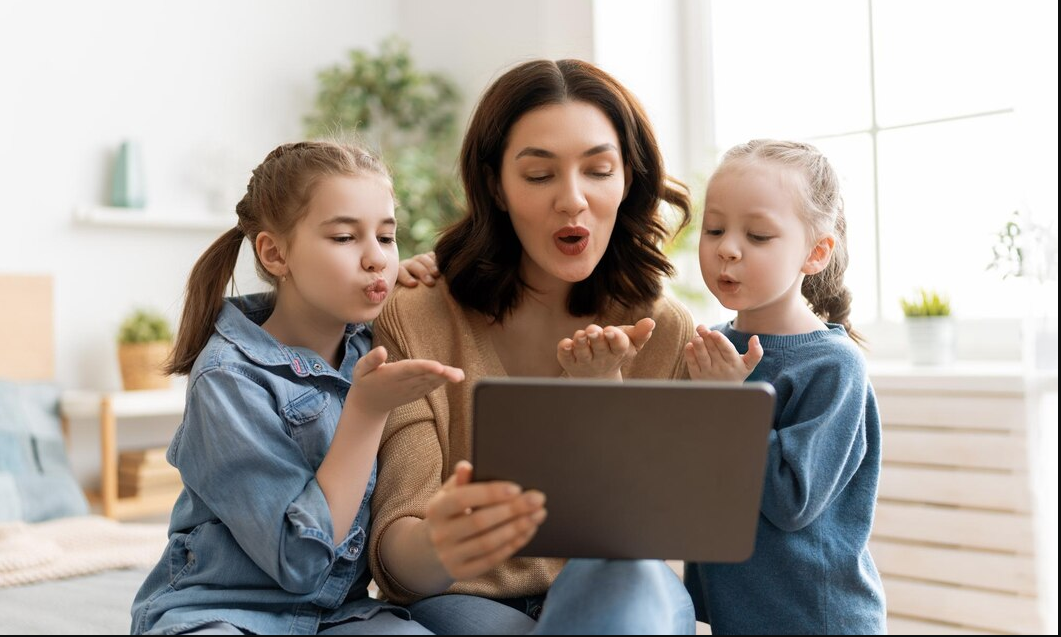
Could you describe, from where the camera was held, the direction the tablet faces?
facing away from the viewer

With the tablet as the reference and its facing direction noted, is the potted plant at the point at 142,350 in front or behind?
in front

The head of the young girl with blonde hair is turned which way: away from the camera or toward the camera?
toward the camera

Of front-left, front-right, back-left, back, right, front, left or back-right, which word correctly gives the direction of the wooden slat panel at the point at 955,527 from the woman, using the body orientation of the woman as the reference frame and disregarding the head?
back-left

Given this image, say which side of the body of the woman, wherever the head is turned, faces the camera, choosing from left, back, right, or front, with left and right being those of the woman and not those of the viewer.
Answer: front

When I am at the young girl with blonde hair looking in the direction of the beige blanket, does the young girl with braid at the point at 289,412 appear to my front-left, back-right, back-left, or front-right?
front-left

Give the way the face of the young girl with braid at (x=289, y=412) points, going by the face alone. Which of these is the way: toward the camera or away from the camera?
toward the camera

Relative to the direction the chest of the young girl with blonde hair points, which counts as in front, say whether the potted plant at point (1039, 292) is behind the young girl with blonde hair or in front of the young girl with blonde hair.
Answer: behind

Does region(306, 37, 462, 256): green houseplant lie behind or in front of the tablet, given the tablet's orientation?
in front

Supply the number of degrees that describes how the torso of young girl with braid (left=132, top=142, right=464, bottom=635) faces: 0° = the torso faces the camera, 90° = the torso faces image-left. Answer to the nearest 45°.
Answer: approximately 315°

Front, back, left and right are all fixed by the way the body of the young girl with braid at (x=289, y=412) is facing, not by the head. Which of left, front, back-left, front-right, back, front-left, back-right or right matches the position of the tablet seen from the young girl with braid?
front

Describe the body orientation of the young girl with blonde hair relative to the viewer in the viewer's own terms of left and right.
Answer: facing the viewer and to the left of the viewer

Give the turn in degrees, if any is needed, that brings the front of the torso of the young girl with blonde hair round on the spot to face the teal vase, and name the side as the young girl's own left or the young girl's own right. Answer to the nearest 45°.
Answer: approximately 90° to the young girl's own right
